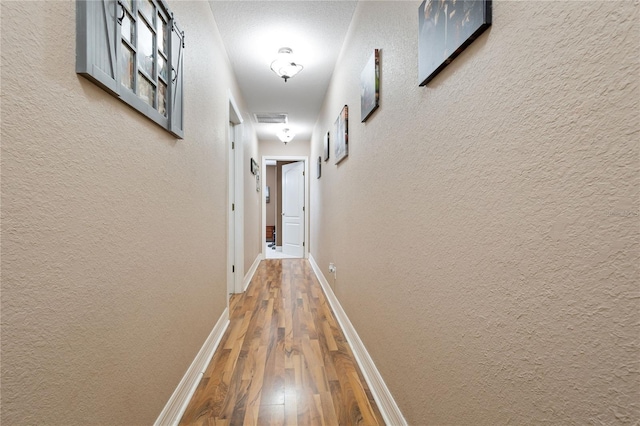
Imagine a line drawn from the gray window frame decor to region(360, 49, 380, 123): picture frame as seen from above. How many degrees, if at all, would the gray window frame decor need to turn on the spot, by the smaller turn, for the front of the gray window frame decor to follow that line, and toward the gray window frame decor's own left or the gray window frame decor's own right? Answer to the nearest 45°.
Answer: approximately 45° to the gray window frame decor's own left

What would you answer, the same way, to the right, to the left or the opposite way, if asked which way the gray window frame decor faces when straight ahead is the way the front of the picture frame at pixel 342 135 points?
the opposite way

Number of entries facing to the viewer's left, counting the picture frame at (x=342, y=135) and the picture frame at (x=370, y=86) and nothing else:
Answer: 2

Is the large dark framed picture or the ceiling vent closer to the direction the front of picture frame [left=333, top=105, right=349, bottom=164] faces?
the ceiling vent

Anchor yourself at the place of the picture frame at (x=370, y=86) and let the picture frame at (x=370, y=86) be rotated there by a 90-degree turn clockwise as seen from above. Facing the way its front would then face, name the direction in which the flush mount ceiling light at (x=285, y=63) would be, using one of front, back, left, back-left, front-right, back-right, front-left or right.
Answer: front-left

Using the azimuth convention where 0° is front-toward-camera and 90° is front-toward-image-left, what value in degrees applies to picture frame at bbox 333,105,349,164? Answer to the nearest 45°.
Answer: approximately 90°

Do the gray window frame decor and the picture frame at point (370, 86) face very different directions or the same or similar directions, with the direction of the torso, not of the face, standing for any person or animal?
very different directions

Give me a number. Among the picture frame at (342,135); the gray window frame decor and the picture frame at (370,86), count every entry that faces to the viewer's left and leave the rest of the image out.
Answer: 2

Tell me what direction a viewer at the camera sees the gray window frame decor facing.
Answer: facing the viewer and to the right of the viewer

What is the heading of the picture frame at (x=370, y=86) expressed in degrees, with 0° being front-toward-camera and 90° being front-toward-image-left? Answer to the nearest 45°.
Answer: approximately 90°
